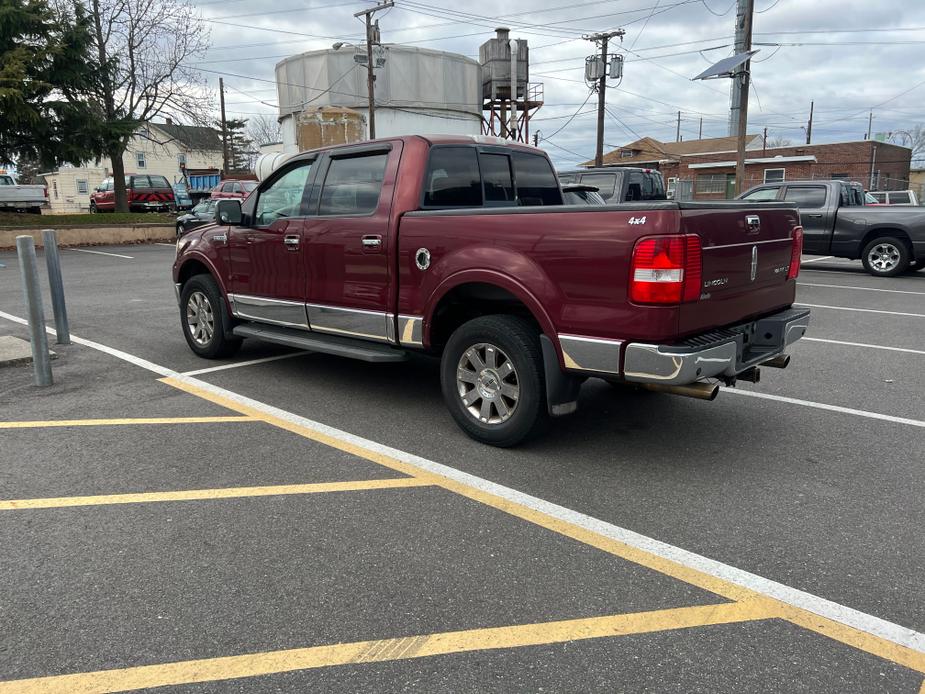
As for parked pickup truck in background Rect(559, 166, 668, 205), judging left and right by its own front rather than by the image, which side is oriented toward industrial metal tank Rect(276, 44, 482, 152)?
front

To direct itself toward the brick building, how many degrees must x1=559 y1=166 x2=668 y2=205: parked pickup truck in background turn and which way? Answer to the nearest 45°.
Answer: approximately 45° to its right

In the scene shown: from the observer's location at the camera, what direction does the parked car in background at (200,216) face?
facing the viewer and to the left of the viewer

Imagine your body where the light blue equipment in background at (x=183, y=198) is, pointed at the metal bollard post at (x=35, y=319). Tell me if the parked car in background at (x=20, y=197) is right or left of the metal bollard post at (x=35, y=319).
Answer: right

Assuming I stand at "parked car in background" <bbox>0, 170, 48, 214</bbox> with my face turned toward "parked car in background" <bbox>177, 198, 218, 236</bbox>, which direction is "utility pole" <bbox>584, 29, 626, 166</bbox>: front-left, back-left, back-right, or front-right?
front-left

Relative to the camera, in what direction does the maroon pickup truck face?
facing away from the viewer and to the left of the viewer

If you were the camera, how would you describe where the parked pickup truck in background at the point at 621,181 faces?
facing away from the viewer and to the left of the viewer

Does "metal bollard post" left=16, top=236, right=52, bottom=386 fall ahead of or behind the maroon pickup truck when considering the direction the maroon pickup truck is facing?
ahead

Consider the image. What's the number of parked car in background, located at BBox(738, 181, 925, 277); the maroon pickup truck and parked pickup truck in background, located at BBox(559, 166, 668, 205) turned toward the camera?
0

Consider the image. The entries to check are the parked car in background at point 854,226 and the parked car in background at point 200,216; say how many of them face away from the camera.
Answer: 0

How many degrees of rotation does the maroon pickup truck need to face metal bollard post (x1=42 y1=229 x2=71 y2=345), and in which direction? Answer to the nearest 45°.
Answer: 0° — it already faces it

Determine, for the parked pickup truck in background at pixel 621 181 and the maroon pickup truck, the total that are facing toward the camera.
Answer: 0

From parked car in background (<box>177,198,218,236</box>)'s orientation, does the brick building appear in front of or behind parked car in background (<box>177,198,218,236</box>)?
behind

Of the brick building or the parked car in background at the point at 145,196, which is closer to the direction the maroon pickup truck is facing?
the parked car in background
